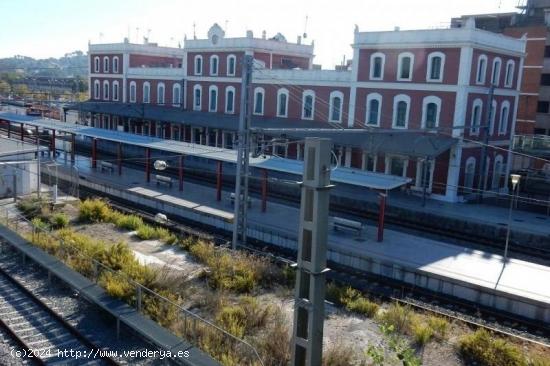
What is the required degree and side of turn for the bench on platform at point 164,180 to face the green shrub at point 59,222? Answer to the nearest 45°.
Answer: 0° — it already faces it

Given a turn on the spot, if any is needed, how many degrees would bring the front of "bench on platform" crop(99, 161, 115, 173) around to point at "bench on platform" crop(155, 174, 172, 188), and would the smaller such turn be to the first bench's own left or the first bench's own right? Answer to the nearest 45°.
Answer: approximately 90° to the first bench's own left

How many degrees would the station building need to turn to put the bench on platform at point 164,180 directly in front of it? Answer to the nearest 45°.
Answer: approximately 45° to its right

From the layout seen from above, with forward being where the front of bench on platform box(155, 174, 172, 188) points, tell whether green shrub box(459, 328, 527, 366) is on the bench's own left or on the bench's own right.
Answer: on the bench's own left

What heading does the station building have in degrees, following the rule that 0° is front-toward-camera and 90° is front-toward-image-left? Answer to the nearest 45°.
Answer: approximately 45°

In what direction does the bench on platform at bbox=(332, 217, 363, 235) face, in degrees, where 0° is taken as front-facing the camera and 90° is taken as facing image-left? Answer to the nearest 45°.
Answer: approximately 45°
